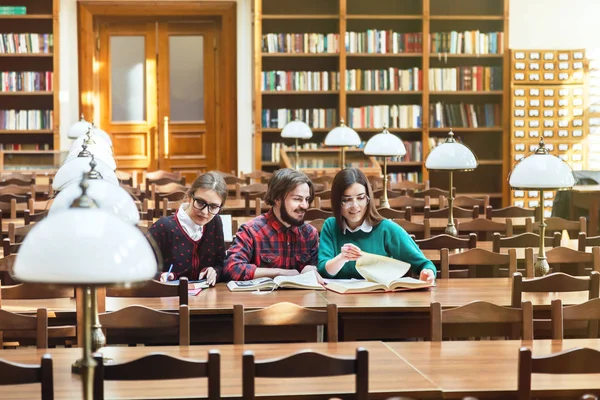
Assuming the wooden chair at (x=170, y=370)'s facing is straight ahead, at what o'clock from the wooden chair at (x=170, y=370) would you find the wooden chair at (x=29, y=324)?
the wooden chair at (x=29, y=324) is roughly at 11 o'clock from the wooden chair at (x=170, y=370).

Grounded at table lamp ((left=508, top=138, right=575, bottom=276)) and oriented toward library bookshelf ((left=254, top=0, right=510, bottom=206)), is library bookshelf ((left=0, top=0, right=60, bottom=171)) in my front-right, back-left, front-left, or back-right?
front-left

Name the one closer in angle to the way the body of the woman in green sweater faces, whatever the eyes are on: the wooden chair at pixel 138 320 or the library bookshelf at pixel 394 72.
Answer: the wooden chair

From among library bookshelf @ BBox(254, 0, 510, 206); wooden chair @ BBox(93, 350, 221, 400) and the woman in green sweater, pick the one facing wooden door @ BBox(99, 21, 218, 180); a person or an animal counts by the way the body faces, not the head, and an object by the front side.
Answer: the wooden chair

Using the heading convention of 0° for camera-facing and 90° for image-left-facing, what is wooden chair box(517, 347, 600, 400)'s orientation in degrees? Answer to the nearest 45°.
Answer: approximately 180°

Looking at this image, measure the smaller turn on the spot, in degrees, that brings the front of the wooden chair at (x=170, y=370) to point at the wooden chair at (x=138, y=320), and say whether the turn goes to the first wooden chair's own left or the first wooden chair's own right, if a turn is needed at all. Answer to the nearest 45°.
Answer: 0° — it already faces it

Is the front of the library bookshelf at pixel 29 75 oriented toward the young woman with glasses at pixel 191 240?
yes

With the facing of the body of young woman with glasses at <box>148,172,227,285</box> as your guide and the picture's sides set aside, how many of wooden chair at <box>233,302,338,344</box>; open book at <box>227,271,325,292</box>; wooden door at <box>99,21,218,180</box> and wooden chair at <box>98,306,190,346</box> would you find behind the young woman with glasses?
1

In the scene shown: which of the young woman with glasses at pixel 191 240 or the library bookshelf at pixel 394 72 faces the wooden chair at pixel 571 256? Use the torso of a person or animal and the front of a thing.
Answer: the library bookshelf

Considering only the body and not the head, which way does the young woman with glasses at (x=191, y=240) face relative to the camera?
toward the camera

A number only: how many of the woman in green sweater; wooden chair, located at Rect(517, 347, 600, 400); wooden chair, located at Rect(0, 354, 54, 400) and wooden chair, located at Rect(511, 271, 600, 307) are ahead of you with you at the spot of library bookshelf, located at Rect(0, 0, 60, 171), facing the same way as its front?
4

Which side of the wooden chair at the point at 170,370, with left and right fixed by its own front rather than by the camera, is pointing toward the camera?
back

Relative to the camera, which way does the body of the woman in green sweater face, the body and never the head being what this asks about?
toward the camera

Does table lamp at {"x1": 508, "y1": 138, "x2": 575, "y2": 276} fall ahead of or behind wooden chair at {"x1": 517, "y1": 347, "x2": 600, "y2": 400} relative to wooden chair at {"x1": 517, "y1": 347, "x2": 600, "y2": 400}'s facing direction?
ahead

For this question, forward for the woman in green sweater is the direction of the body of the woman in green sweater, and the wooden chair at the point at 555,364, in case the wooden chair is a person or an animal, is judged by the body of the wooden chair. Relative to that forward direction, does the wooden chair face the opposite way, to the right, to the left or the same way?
the opposite way

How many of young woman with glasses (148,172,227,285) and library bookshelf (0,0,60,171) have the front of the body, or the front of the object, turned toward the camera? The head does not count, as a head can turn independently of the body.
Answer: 2

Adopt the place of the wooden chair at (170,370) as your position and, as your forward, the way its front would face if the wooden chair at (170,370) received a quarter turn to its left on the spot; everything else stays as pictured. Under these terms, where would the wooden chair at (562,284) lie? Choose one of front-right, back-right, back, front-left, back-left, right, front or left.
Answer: back-right

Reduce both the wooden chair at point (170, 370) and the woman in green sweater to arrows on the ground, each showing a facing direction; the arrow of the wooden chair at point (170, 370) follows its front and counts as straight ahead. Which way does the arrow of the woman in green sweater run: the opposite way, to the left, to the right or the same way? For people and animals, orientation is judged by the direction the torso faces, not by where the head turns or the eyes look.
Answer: the opposite way
